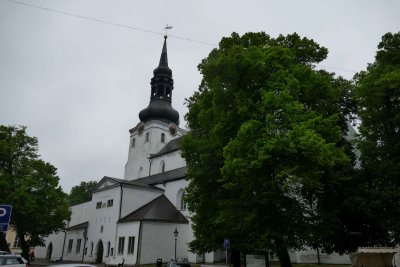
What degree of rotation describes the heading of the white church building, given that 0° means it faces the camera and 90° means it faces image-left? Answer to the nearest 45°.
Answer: approximately 45°

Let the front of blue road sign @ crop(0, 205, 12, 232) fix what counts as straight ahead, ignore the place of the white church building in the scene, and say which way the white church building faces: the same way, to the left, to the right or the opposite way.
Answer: to the right

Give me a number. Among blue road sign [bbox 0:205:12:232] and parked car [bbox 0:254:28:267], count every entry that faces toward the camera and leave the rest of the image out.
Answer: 1
